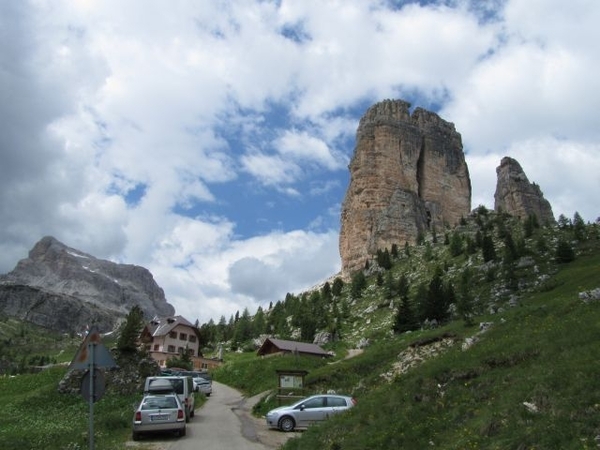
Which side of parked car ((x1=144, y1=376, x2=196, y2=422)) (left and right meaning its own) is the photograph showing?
back

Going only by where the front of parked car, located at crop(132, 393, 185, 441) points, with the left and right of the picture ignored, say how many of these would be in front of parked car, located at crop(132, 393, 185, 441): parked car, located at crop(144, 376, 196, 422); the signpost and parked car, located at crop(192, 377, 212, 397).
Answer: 2

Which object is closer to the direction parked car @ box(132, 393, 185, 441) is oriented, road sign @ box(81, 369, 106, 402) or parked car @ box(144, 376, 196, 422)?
the parked car

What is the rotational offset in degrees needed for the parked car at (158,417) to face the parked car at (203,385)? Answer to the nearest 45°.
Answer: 0° — it already faces it

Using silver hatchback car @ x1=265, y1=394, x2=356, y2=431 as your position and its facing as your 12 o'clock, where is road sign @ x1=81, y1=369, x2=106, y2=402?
The road sign is roughly at 10 o'clock from the silver hatchback car.

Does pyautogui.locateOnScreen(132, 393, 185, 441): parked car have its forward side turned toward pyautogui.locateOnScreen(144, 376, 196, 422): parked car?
yes

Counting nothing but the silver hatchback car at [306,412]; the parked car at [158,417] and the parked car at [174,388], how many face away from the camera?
2

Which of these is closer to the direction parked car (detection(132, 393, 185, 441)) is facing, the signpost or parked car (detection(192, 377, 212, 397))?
the parked car

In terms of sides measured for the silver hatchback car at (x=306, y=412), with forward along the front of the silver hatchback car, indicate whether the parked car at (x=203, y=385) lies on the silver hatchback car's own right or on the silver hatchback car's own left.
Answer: on the silver hatchback car's own right

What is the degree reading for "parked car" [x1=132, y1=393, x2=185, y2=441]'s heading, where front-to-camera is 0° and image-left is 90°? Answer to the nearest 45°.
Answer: approximately 180°

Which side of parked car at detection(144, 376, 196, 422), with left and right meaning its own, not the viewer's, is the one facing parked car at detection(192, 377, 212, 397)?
front

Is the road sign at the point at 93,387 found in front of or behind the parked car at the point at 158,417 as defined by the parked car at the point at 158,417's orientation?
behind

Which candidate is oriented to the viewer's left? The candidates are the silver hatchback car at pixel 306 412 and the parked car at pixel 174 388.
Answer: the silver hatchback car

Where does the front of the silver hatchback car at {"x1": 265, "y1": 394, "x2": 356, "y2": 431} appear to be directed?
to the viewer's left
